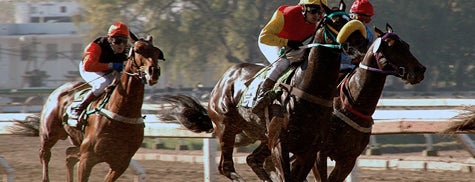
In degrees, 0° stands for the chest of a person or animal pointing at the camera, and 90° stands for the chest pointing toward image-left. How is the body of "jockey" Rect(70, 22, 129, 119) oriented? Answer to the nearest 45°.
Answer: approximately 315°

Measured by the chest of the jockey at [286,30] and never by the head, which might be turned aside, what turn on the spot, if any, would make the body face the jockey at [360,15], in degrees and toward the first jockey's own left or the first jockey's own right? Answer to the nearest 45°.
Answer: approximately 90° to the first jockey's own left

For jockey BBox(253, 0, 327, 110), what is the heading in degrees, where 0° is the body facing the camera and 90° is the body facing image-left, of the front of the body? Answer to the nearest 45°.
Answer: approximately 315°

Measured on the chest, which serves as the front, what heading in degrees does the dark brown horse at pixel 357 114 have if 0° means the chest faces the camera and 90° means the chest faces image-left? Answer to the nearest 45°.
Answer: approximately 315°
